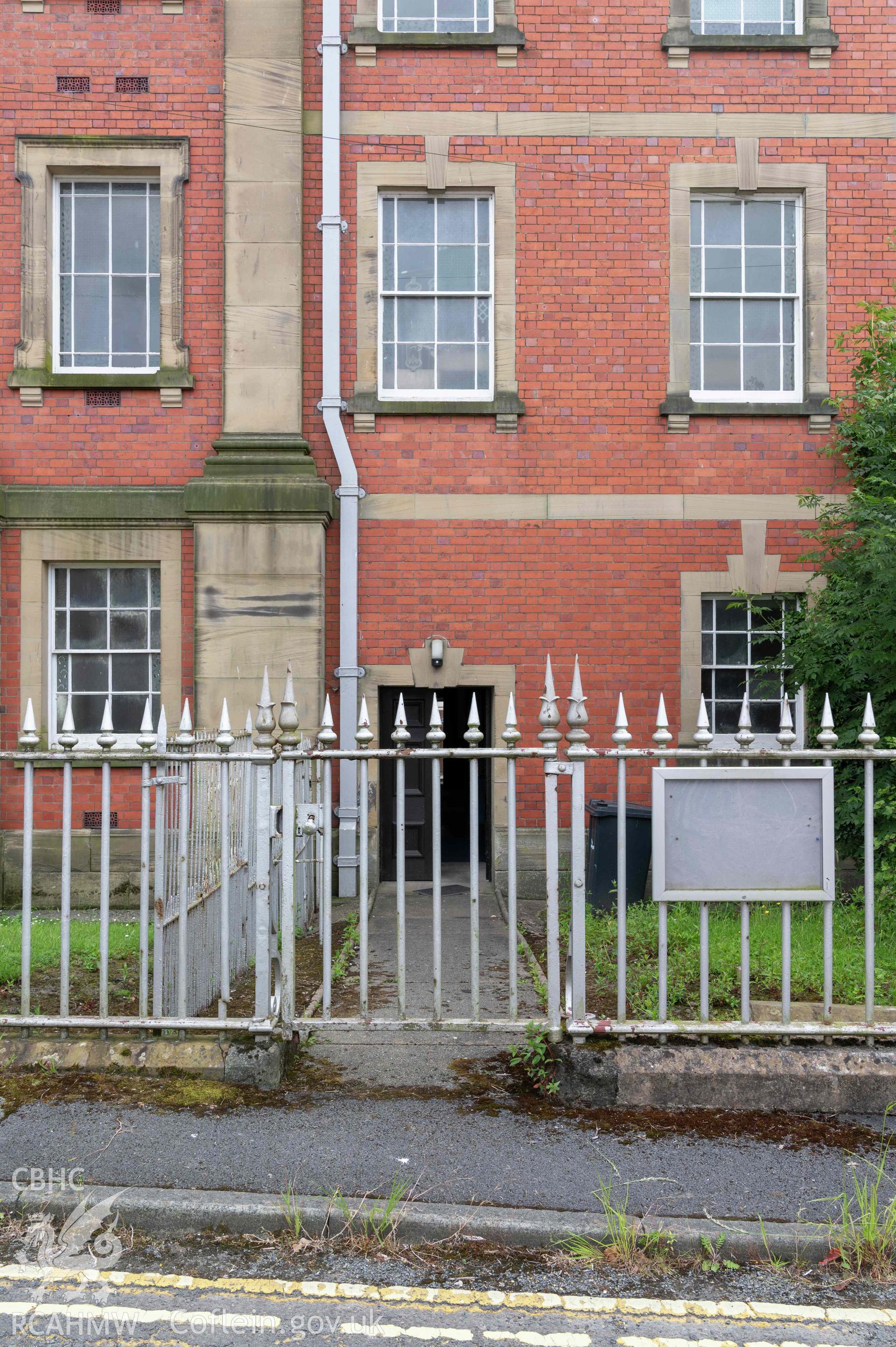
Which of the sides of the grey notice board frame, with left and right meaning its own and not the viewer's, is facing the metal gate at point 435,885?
right

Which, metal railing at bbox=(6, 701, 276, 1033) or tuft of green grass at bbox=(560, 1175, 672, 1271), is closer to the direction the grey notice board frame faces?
the tuft of green grass

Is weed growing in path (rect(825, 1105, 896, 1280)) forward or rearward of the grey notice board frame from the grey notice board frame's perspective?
forward

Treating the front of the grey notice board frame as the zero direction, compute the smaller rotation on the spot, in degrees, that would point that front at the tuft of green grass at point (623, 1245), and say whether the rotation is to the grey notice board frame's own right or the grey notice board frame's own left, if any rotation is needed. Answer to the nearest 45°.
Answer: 0° — it already faces it

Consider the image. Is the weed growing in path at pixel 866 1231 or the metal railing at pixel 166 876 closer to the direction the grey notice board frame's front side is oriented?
the weed growing in path

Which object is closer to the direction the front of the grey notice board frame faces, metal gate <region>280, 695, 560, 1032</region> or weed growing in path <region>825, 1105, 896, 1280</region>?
the weed growing in path

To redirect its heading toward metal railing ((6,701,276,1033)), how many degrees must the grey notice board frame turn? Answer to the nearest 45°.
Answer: approximately 90° to its right

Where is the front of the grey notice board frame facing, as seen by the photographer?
facing the viewer
